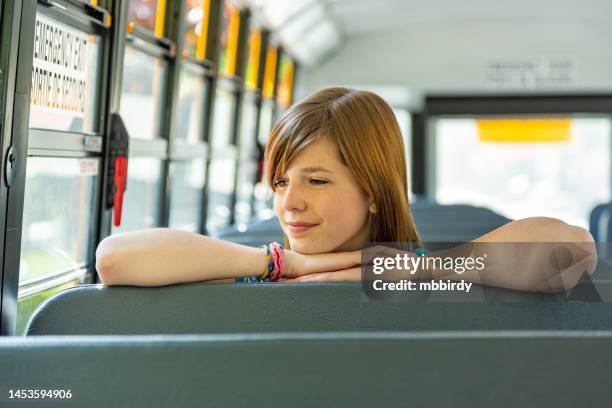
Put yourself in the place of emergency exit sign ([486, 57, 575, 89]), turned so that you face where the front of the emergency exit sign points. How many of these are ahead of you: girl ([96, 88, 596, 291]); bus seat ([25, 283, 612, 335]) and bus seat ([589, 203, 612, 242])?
3

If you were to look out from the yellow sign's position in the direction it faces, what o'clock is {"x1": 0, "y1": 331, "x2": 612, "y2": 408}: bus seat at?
The bus seat is roughly at 12 o'clock from the yellow sign.

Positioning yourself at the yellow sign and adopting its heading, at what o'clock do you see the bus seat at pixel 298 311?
The bus seat is roughly at 12 o'clock from the yellow sign.

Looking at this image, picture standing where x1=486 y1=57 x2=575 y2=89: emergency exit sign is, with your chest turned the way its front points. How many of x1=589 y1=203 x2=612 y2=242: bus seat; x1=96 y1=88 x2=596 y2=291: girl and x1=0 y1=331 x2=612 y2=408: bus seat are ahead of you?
3

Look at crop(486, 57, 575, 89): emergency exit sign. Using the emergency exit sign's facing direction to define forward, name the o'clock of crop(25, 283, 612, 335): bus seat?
The bus seat is roughly at 12 o'clock from the emergency exit sign.

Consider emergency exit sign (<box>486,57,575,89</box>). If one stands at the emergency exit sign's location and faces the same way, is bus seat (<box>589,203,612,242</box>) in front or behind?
in front
